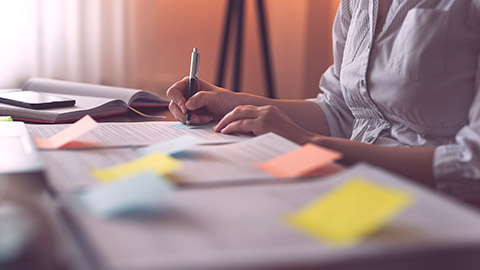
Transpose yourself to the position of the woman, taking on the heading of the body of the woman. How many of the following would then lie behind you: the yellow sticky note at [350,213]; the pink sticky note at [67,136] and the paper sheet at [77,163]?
0

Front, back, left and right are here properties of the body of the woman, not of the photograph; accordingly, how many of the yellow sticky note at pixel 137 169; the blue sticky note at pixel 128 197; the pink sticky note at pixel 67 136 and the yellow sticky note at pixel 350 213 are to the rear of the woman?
0

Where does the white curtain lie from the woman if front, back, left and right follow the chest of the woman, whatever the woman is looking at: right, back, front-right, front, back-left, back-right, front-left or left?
right

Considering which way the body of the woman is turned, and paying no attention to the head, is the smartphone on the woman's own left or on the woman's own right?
on the woman's own right

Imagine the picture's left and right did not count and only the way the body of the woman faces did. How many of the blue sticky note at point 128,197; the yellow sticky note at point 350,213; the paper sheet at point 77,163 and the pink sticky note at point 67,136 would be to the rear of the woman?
0

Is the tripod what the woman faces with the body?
no

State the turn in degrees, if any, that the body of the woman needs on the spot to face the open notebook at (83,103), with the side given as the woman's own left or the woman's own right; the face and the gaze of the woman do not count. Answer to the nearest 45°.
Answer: approximately 45° to the woman's own right

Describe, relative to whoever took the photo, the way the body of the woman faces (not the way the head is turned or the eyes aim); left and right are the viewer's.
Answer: facing the viewer and to the left of the viewer

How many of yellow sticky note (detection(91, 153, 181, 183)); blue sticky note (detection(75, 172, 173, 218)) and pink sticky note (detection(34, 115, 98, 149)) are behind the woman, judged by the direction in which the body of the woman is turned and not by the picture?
0

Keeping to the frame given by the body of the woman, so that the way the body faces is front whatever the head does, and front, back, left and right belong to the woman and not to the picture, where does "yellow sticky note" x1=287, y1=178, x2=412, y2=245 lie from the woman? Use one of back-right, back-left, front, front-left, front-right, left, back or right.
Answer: front-left

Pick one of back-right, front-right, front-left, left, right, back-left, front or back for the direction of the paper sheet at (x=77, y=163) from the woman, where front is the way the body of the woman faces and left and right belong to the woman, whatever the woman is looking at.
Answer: front
